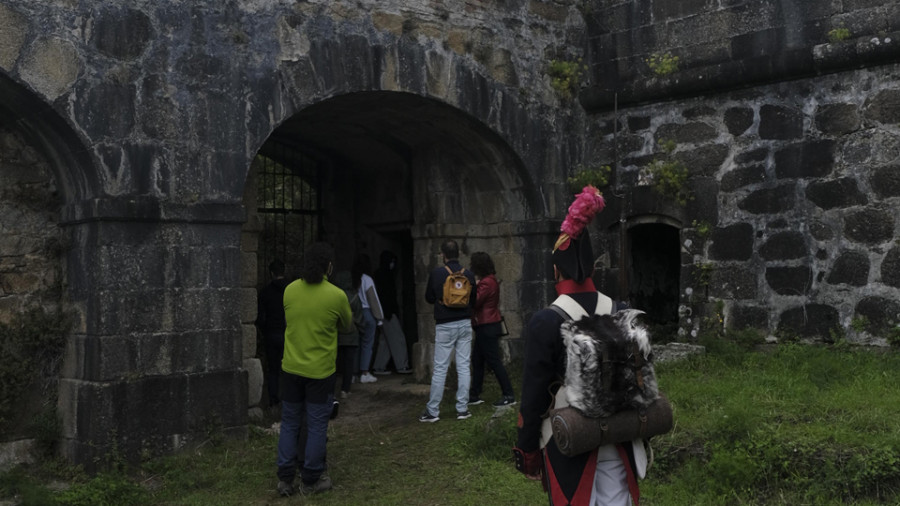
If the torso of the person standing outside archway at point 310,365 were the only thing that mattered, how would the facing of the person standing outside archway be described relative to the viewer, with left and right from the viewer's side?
facing away from the viewer and to the right of the viewer

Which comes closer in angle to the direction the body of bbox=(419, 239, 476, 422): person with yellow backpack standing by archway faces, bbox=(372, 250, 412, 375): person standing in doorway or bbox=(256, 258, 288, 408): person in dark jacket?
the person standing in doorway

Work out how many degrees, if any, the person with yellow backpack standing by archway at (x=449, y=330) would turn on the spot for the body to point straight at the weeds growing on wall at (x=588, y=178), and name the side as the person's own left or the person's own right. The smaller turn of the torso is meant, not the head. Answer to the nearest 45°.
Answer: approximately 45° to the person's own right

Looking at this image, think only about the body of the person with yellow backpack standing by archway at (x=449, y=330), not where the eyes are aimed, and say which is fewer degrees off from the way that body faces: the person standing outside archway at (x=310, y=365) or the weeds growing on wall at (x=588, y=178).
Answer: the weeds growing on wall

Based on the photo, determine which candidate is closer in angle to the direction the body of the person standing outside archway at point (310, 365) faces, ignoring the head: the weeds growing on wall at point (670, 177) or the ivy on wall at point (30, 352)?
the weeds growing on wall

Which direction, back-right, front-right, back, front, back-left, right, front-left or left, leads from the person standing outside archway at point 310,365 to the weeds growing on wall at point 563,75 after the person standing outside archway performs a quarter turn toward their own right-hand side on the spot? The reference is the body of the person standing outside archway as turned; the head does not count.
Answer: left

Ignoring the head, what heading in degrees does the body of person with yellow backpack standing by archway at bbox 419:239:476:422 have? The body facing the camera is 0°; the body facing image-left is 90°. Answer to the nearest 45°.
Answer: approximately 180°

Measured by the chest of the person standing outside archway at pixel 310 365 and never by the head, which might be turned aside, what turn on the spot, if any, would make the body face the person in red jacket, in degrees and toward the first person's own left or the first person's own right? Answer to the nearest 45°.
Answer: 0° — they already face them

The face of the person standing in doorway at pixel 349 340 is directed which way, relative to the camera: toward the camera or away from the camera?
away from the camera

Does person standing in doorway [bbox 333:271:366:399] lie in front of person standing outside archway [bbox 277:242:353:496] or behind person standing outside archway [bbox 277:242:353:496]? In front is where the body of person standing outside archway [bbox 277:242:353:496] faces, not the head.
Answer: in front

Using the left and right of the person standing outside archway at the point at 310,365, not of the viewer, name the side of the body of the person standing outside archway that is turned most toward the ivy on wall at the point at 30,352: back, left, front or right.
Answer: left

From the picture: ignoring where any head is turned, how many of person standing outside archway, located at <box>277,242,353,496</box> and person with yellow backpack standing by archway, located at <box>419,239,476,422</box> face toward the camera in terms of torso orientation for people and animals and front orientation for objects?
0

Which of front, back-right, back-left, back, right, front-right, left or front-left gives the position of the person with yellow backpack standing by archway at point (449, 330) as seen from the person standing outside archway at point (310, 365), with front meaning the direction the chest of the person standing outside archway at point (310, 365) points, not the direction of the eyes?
front
